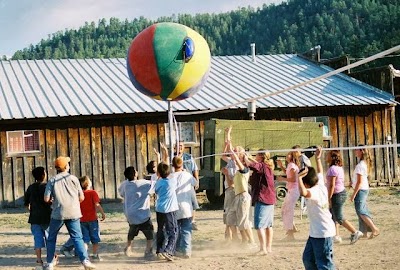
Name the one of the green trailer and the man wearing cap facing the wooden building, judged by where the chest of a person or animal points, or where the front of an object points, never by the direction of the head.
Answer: the man wearing cap

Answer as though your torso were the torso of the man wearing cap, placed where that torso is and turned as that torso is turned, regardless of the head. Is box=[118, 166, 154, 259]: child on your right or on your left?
on your right

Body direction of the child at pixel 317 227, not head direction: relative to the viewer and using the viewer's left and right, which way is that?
facing away from the viewer and to the left of the viewer

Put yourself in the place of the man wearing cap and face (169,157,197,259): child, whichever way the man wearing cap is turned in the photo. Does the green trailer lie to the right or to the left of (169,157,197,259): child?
left

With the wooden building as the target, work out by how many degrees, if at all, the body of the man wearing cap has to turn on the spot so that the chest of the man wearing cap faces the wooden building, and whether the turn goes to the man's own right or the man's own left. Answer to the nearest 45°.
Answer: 0° — they already face it

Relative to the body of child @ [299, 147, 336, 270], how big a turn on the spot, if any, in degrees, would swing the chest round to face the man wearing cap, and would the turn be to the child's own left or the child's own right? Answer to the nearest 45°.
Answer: approximately 45° to the child's own left

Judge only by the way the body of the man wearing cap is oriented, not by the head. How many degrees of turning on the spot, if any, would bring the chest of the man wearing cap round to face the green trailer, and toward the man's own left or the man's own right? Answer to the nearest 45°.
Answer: approximately 45° to the man's own right

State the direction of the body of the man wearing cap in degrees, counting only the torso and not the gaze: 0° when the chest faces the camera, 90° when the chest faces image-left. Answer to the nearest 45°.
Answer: approximately 180°
